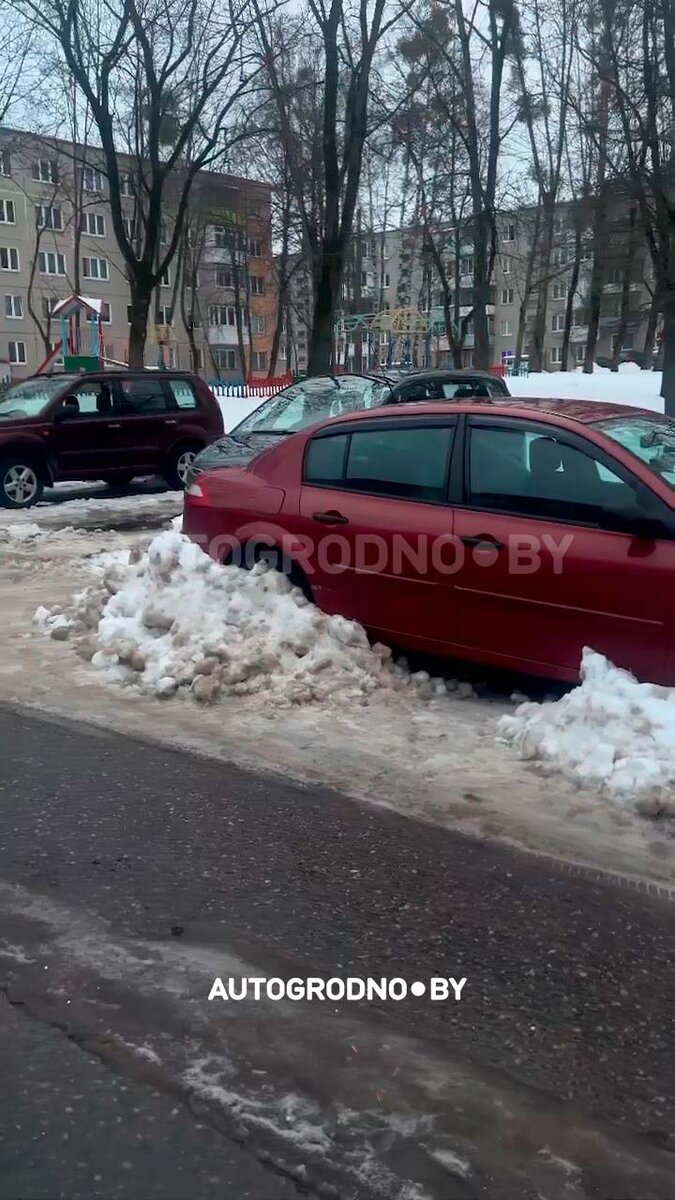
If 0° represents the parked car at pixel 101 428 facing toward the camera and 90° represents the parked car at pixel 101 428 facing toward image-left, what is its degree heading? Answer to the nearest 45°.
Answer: approximately 45°

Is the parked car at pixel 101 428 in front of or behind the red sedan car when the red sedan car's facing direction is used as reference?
behind

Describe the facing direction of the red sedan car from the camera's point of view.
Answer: facing the viewer and to the right of the viewer

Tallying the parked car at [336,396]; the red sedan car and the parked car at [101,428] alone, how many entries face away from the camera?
0

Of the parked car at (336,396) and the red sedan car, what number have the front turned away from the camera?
0

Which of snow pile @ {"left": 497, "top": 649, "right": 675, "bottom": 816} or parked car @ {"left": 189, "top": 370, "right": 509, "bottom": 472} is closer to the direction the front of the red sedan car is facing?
the snow pile

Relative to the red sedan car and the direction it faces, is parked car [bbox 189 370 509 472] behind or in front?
behind

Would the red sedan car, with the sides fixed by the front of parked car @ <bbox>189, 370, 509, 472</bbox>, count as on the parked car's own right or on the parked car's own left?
on the parked car's own left

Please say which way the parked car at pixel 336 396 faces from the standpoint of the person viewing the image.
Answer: facing the viewer and to the left of the viewer

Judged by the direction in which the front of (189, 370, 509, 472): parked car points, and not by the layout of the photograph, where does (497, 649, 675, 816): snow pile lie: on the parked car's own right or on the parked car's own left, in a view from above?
on the parked car's own left

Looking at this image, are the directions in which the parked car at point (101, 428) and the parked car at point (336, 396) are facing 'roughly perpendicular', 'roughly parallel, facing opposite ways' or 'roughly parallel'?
roughly parallel
